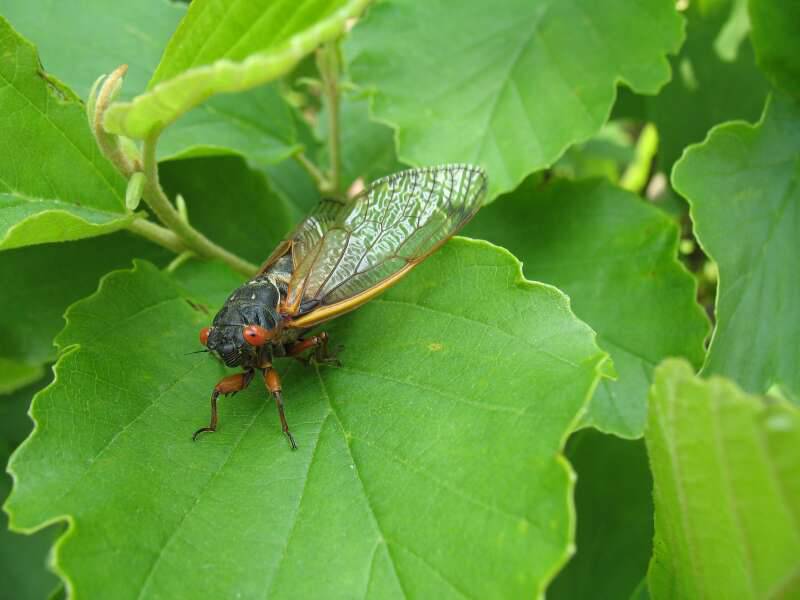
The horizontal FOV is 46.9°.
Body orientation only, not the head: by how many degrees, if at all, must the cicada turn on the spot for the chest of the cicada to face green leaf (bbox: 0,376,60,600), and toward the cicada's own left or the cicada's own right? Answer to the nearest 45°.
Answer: approximately 45° to the cicada's own right

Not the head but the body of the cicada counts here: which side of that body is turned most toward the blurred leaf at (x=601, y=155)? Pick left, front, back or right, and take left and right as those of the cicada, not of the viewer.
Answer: back

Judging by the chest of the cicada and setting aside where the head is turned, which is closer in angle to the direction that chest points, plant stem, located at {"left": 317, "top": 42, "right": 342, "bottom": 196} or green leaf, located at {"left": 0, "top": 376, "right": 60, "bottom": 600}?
the green leaf

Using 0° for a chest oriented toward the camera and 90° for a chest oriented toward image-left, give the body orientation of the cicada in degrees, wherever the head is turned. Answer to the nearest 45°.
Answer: approximately 45°

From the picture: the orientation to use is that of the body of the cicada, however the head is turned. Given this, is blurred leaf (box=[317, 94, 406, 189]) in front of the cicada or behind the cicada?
behind

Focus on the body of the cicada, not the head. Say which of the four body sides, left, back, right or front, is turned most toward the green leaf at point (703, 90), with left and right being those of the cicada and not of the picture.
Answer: back

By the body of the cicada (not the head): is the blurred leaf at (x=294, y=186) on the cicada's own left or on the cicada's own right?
on the cicada's own right
